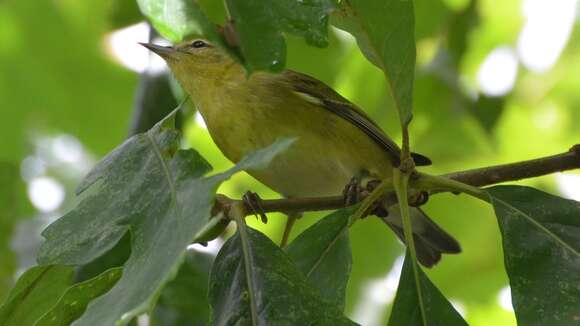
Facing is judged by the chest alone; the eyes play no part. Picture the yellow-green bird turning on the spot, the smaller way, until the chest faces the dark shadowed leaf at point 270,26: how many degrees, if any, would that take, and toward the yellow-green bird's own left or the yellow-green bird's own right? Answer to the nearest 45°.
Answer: approximately 90° to the yellow-green bird's own left

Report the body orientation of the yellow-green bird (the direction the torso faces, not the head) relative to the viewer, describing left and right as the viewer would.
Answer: facing to the left of the viewer

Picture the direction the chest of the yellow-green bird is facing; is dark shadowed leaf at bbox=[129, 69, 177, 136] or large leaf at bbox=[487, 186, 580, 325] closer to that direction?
the dark shadowed leaf

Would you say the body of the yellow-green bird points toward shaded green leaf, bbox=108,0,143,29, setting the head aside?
yes

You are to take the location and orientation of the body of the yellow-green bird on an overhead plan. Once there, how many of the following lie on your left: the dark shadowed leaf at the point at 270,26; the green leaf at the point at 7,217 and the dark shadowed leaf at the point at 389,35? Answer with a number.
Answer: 2
